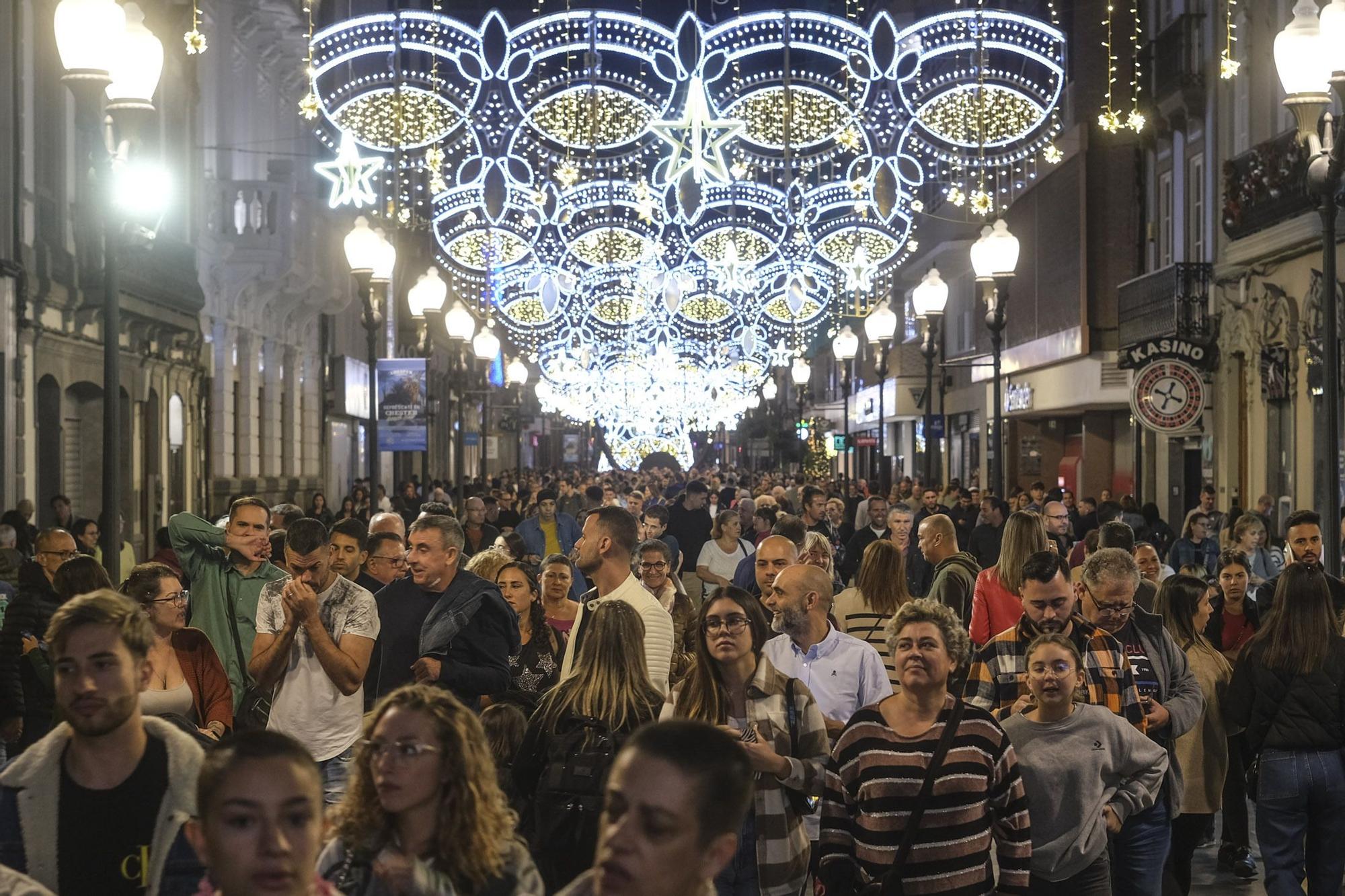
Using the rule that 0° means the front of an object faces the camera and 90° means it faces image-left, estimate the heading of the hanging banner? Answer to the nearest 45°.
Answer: approximately 0°

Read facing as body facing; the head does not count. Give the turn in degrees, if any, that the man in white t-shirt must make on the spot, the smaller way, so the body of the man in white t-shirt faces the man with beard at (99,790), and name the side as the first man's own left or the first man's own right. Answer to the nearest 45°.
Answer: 0° — they already face them

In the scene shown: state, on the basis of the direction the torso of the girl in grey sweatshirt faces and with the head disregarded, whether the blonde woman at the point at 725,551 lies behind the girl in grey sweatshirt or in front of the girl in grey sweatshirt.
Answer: behind

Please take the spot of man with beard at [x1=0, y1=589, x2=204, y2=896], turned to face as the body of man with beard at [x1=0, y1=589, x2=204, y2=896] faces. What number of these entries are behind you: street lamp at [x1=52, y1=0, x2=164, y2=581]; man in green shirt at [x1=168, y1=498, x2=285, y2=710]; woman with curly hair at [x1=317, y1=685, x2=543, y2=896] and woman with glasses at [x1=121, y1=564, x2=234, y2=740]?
3

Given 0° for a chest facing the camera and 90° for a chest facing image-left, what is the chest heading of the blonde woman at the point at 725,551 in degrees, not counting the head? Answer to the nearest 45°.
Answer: approximately 315°

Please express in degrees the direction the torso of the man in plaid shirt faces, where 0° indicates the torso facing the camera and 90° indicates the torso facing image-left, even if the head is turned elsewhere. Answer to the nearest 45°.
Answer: approximately 0°
